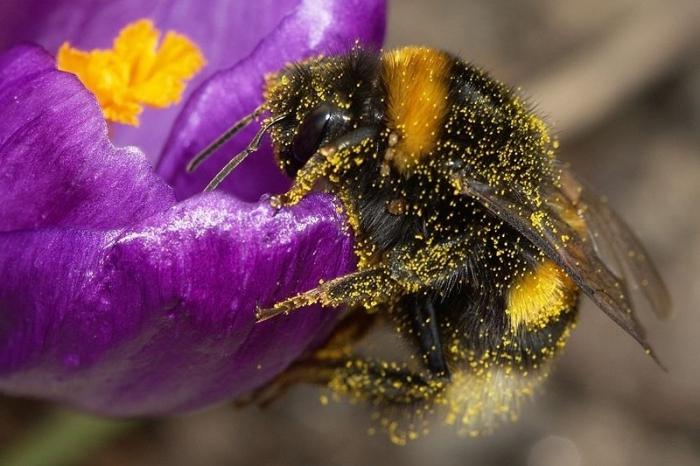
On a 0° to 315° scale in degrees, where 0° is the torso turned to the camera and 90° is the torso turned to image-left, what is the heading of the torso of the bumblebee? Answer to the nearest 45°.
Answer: approximately 90°
